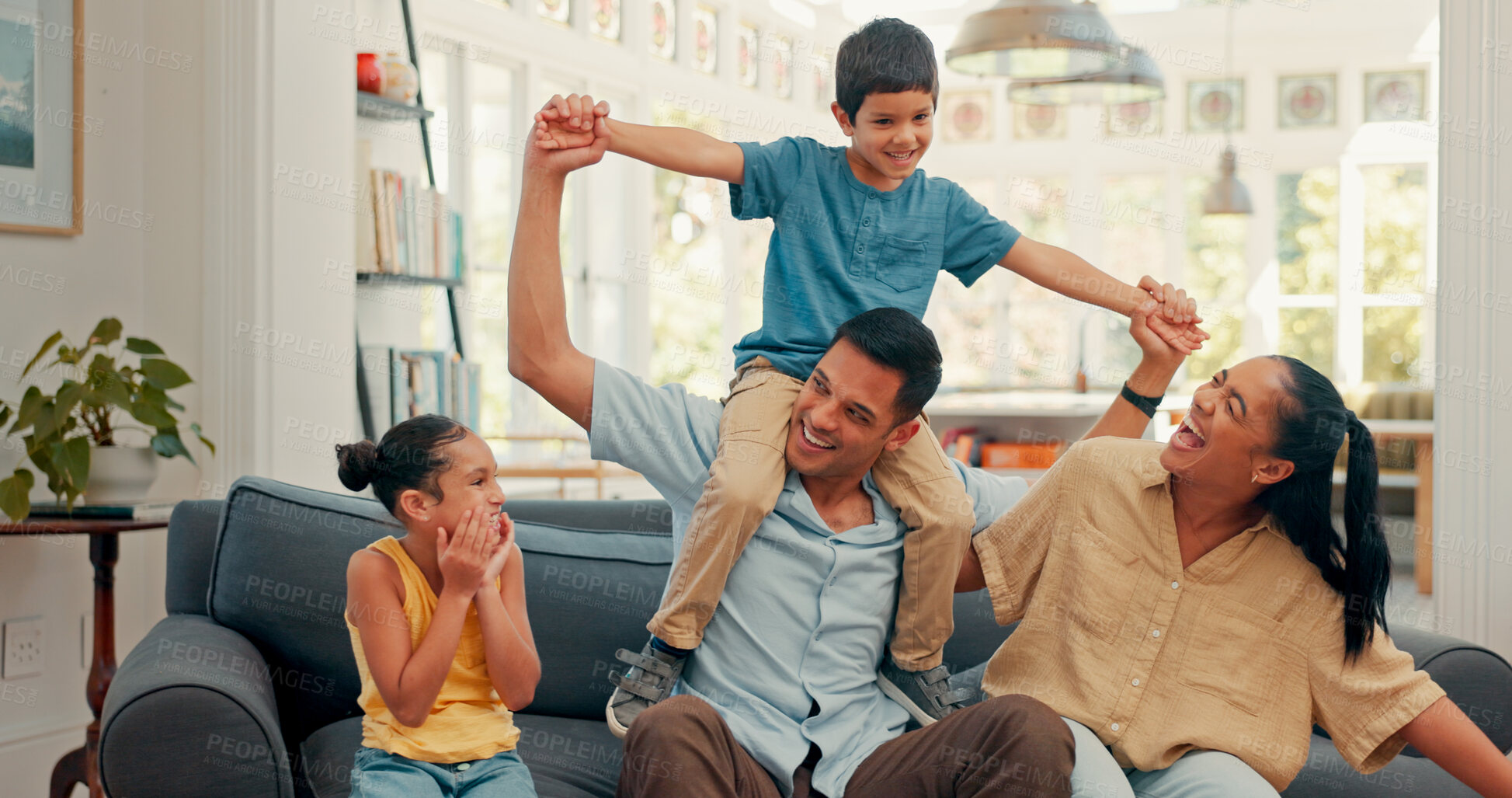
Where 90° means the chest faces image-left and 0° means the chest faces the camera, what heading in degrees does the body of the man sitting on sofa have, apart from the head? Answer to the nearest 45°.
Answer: approximately 0°

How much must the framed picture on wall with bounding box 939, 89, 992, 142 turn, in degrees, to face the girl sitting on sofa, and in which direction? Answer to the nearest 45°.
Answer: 0° — it already faces them

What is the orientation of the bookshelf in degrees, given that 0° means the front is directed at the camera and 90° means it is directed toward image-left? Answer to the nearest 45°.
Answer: approximately 315°

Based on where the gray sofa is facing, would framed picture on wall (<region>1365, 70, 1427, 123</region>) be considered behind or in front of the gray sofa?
behind

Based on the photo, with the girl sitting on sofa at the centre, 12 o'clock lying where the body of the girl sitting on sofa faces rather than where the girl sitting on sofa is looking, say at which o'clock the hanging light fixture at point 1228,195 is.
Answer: The hanging light fixture is roughly at 9 o'clock from the girl sitting on sofa.

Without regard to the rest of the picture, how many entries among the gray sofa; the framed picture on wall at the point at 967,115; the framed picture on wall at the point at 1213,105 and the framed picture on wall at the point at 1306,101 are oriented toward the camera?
4

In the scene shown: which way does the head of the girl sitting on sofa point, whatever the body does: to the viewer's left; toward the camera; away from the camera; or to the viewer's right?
to the viewer's right

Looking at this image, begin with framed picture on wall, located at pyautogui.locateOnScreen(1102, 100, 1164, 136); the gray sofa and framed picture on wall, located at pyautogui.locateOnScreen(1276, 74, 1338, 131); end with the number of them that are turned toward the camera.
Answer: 3

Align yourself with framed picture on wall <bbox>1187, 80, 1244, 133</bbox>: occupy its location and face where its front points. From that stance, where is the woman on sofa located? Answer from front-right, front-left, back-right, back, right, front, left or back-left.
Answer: front

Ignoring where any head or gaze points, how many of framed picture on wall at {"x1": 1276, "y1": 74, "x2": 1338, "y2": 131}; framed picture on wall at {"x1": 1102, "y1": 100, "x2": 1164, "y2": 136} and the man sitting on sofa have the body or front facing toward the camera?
3

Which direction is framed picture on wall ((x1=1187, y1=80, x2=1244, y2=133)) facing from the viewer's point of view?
toward the camera

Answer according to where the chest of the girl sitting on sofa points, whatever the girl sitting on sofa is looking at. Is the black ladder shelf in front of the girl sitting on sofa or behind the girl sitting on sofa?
behind

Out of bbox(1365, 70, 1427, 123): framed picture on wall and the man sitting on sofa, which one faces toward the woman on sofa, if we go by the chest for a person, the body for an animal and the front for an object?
the framed picture on wall

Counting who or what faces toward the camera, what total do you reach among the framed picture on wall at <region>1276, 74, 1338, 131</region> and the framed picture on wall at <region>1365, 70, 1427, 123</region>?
2

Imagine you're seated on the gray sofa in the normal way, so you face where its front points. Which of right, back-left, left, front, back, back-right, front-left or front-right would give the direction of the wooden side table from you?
back-right

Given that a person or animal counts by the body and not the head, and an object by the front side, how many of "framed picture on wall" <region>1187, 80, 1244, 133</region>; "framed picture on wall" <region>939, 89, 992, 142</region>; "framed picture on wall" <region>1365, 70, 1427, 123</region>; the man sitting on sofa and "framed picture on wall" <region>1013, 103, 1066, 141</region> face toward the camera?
5

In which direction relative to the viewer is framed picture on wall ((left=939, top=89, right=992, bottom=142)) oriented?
toward the camera

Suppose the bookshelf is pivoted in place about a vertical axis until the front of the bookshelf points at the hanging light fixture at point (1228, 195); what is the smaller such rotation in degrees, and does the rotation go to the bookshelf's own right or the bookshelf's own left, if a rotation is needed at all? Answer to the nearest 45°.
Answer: approximately 90° to the bookshelf's own left
